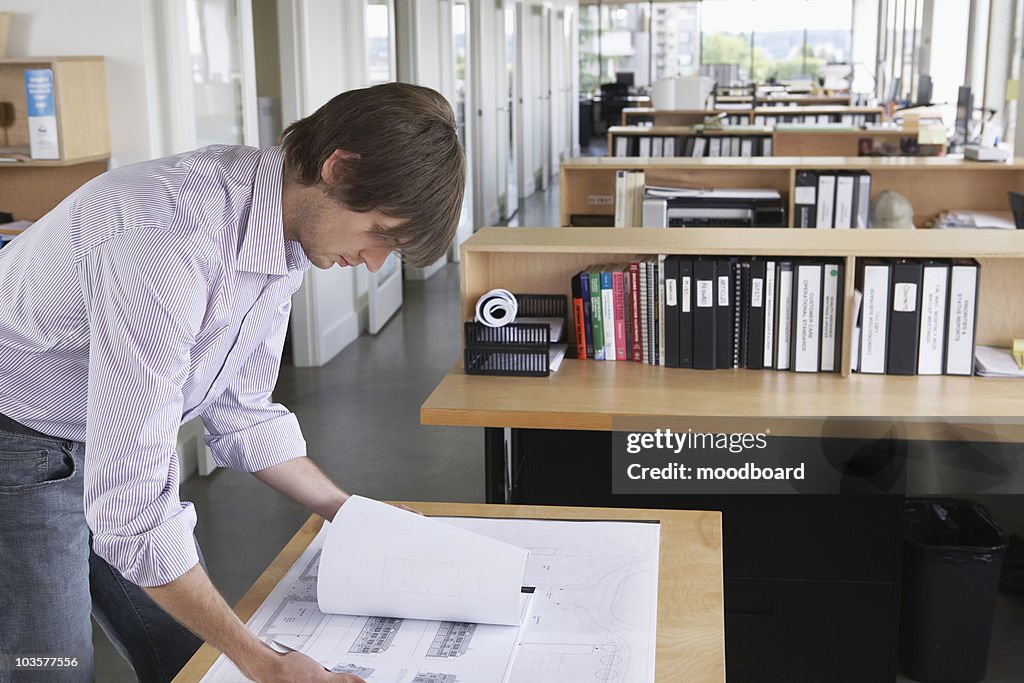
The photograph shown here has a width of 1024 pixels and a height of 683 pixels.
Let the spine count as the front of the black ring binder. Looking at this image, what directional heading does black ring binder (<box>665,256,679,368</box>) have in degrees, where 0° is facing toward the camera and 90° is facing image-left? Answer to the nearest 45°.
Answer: approximately 0°

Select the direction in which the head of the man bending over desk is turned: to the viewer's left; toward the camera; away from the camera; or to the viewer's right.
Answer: to the viewer's right

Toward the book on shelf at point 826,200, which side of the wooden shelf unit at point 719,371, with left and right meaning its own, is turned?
back

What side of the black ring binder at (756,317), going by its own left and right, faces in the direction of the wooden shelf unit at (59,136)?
right

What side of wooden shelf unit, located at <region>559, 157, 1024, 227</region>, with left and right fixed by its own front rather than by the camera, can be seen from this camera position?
front

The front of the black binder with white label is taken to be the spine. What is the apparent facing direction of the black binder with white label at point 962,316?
toward the camera

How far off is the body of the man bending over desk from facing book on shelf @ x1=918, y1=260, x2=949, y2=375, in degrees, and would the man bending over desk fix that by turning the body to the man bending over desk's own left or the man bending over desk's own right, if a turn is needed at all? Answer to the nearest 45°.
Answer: approximately 45° to the man bending over desk's own left

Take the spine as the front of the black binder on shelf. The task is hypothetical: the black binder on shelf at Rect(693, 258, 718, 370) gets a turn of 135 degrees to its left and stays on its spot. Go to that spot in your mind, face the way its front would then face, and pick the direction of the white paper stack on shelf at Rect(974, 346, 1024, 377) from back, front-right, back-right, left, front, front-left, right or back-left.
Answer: front-right

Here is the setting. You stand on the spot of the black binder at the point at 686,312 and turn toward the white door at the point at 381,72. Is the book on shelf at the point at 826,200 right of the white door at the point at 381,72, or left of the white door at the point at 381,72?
right

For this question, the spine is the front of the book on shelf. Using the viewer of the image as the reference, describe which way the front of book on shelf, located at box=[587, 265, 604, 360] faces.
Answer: facing the viewer

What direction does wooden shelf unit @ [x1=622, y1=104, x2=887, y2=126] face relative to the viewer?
toward the camera

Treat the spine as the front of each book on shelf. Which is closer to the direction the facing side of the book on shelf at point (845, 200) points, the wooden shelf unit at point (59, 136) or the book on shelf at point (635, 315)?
the book on shelf

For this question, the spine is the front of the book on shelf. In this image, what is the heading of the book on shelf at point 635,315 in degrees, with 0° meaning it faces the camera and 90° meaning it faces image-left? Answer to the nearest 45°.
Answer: approximately 0°

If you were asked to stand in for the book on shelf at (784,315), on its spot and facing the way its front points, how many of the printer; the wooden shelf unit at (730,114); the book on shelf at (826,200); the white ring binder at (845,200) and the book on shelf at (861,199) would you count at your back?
5

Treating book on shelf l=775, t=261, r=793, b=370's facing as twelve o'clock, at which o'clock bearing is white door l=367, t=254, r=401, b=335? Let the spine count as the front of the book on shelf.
The white door is roughly at 5 o'clock from the book on shelf.
